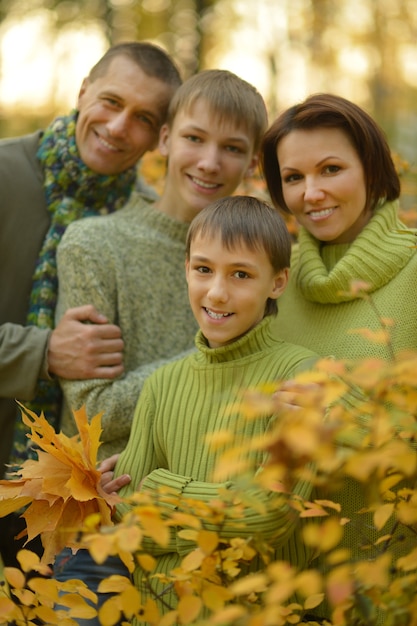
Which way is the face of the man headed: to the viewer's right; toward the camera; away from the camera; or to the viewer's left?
toward the camera

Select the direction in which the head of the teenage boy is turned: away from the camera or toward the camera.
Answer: toward the camera

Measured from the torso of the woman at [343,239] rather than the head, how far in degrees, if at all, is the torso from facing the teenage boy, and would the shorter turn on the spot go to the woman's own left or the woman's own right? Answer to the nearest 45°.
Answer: approximately 90° to the woman's own right

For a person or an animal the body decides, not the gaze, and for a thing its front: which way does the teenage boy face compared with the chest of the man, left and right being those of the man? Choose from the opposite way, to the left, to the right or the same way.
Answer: the same way

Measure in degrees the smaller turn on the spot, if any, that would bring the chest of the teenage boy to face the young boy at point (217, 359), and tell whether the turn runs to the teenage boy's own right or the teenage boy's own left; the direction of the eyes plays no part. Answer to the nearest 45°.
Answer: approximately 45° to the teenage boy's own right

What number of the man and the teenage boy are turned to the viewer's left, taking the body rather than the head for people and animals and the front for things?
0

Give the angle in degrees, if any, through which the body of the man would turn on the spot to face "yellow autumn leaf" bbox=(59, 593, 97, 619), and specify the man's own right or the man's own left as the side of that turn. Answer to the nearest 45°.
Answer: approximately 45° to the man's own right
